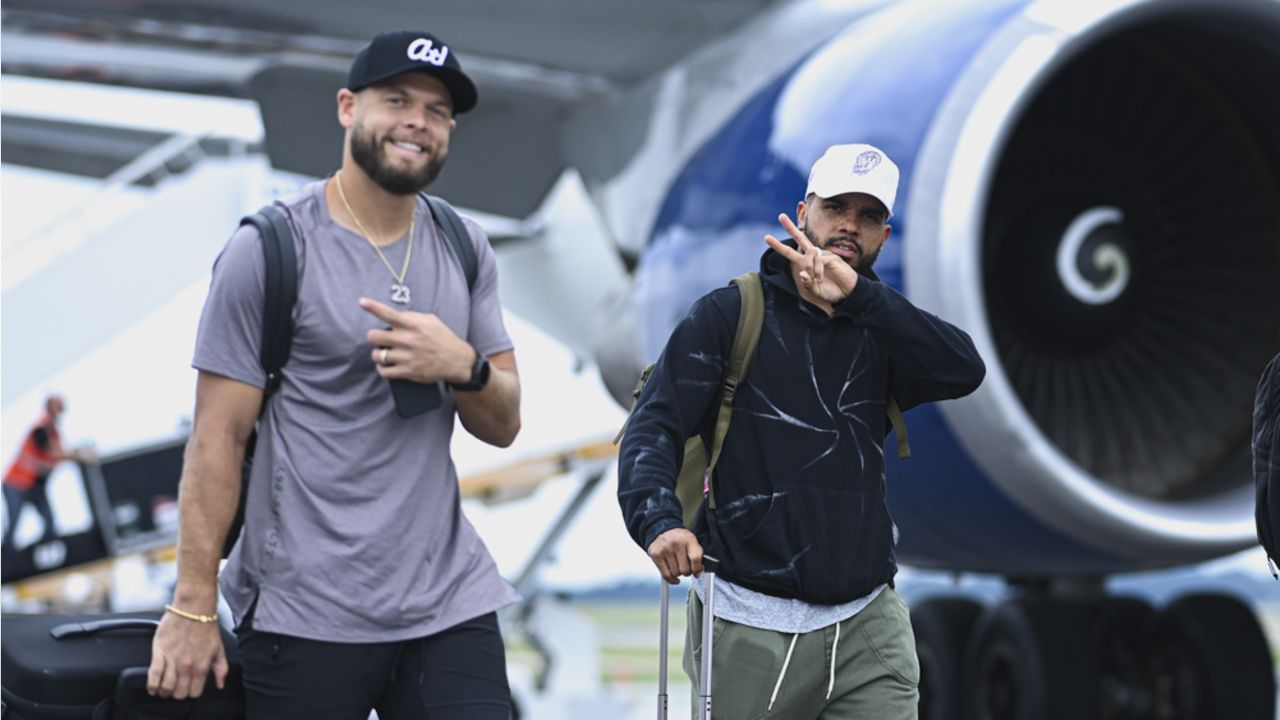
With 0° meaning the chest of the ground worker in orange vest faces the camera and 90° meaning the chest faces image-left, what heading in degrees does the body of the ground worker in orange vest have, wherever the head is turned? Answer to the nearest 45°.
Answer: approximately 270°

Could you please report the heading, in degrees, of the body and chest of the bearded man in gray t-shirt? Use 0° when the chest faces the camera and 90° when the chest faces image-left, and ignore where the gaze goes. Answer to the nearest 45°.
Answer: approximately 315°

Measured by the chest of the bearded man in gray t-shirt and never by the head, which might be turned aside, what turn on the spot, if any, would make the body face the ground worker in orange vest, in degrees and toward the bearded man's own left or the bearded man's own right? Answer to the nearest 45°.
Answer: approximately 135° to the bearded man's own left

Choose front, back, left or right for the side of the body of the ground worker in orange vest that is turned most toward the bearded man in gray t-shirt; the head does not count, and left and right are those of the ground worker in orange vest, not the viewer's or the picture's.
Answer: right

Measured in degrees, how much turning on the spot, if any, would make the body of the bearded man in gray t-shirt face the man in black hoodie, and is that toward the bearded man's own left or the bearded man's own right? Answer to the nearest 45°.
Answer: approximately 45° to the bearded man's own left
